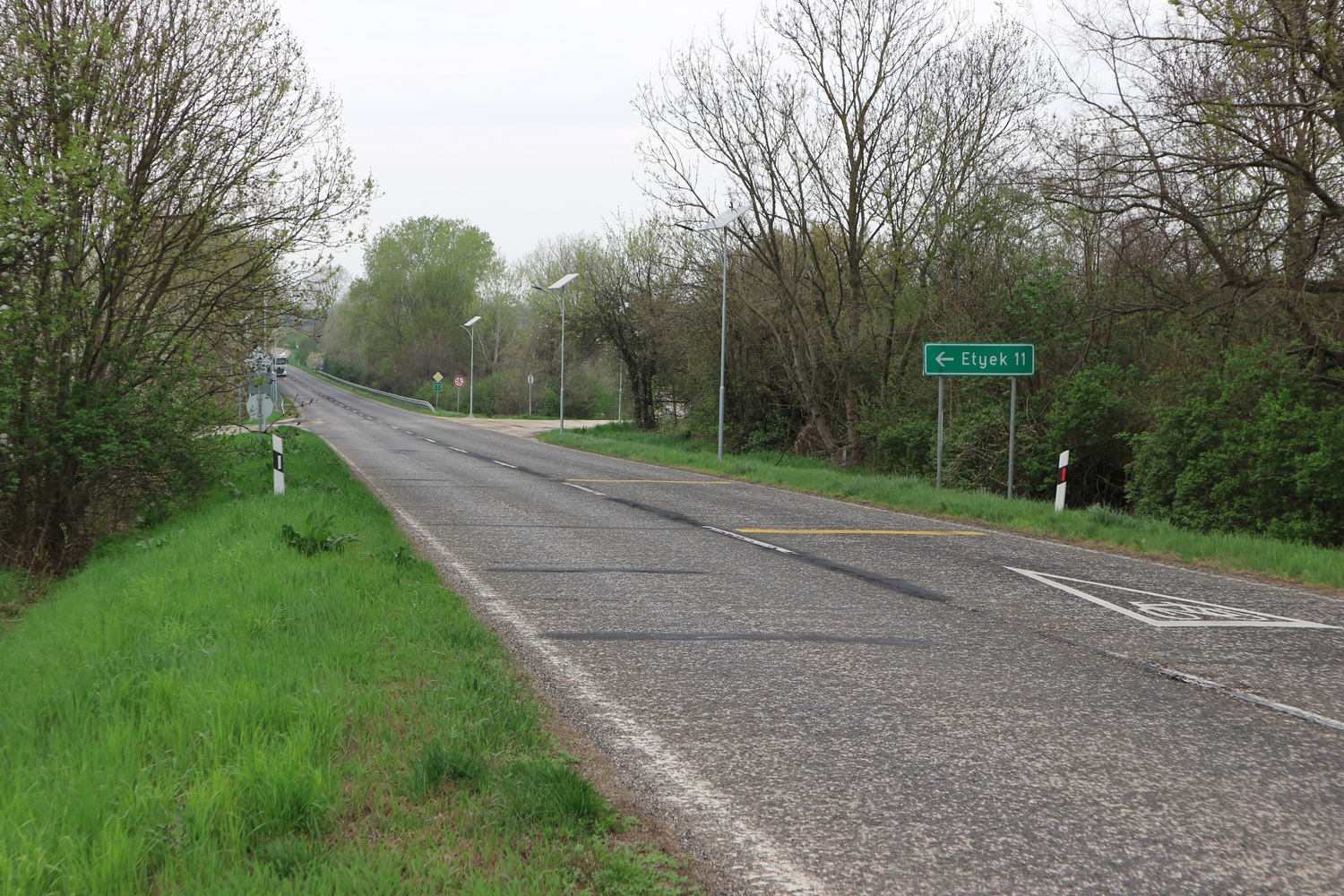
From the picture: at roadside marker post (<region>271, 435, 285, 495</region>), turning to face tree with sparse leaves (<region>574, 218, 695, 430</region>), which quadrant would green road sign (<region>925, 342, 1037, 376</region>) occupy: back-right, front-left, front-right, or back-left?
front-right

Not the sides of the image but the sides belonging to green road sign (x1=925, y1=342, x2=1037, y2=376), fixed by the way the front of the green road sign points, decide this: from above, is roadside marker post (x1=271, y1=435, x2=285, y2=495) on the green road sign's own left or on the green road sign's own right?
on the green road sign's own right

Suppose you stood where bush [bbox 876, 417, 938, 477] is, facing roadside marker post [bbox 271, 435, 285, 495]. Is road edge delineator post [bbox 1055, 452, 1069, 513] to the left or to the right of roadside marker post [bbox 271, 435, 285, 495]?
left

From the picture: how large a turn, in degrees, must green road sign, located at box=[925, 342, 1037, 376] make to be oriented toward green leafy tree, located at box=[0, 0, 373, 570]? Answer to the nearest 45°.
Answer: approximately 45° to its right

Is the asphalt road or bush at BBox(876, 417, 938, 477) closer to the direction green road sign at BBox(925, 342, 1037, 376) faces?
the asphalt road

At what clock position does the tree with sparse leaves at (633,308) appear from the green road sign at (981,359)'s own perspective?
The tree with sparse leaves is roughly at 5 o'clock from the green road sign.

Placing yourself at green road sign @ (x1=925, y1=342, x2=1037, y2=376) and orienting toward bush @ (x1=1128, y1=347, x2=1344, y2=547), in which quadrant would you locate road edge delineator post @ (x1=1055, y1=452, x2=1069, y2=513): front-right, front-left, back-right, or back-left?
front-right

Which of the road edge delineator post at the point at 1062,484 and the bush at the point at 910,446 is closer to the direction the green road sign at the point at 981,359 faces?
the road edge delineator post

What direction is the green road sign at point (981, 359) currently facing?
toward the camera

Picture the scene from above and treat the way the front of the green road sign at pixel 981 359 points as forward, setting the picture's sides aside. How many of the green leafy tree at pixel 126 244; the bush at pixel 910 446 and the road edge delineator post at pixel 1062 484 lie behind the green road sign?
1
